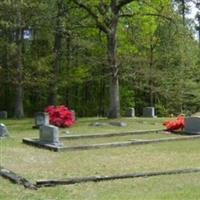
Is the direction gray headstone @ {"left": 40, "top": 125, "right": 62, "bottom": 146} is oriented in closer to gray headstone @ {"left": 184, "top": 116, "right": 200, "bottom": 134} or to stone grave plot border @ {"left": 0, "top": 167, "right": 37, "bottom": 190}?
the stone grave plot border

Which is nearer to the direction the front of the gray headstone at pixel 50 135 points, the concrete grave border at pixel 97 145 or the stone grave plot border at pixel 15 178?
the stone grave plot border

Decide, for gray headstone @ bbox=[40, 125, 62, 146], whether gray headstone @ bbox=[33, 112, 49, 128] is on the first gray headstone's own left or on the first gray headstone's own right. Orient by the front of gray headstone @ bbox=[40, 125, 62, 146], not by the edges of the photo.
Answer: on the first gray headstone's own right

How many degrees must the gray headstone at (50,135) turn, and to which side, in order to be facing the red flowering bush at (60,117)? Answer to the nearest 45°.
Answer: approximately 135° to its right

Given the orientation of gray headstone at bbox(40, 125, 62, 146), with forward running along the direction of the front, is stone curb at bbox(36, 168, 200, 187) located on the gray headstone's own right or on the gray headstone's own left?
on the gray headstone's own left

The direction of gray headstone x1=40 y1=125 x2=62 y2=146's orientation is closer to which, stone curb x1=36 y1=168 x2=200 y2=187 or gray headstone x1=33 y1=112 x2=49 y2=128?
the stone curb

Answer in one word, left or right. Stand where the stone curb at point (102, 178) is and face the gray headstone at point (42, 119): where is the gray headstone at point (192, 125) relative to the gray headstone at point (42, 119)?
right

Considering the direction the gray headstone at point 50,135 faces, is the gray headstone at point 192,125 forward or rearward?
rearward

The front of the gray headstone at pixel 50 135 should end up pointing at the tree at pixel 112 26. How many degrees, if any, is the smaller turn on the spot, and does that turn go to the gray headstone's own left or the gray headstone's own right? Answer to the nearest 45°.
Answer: approximately 135° to the gray headstone's own right
